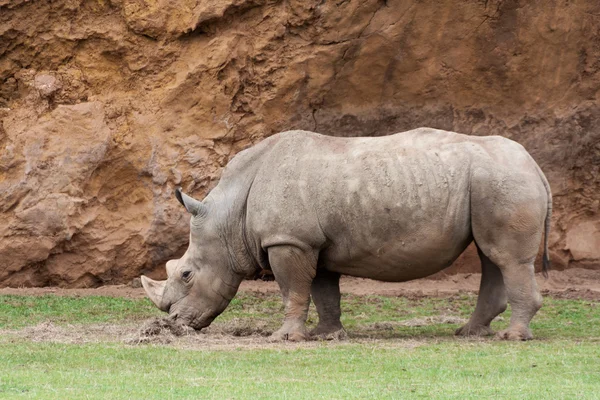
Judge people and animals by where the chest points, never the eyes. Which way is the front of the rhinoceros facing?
to the viewer's left

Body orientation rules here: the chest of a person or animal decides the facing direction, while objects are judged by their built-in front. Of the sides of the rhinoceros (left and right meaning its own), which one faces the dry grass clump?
front
